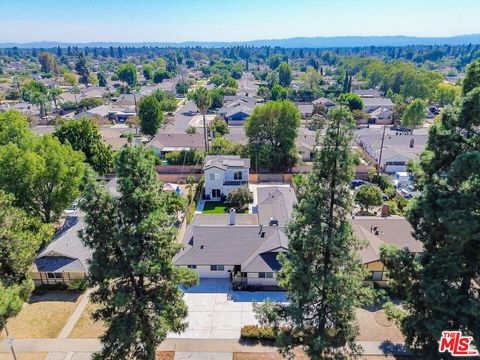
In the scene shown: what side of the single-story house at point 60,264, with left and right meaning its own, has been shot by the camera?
front

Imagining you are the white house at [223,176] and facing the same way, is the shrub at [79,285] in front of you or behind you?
in front

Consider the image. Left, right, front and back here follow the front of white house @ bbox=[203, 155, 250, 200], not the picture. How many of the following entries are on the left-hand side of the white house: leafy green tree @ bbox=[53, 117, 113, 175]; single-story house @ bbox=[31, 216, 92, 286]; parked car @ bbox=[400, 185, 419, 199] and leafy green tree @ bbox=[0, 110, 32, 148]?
1

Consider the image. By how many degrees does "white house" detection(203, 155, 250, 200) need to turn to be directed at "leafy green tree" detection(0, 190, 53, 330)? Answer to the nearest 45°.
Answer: approximately 45° to its right

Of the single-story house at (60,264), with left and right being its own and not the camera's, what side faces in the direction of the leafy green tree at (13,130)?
back

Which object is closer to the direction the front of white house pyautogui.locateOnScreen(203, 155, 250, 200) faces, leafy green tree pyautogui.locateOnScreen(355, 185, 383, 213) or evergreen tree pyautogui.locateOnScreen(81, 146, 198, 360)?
the evergreen tree

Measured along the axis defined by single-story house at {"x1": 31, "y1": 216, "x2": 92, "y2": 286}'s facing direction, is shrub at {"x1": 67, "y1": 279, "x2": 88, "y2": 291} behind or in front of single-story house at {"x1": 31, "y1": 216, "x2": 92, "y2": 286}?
in front

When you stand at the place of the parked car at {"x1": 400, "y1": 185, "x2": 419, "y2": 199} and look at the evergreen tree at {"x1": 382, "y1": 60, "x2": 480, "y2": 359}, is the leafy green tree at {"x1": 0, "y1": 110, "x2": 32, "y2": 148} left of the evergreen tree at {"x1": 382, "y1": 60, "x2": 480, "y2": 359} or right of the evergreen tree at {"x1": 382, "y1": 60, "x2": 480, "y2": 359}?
right

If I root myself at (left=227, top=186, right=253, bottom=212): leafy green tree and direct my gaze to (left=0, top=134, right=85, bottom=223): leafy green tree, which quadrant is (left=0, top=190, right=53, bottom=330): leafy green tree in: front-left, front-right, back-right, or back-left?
front-left

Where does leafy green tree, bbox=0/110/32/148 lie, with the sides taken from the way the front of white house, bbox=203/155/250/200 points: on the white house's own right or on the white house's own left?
on the white house's own right

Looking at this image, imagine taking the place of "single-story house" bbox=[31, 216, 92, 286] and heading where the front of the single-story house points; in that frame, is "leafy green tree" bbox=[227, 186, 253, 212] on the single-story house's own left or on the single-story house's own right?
on the single-story house's own left

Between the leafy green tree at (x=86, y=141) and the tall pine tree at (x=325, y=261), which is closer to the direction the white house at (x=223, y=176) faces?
the tall pine tree

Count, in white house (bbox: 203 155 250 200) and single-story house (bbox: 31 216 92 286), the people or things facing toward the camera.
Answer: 2

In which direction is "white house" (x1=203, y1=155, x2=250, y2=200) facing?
toward the camera

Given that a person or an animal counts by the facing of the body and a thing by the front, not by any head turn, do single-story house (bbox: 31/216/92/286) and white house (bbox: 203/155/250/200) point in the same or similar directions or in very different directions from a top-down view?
same or similar directions

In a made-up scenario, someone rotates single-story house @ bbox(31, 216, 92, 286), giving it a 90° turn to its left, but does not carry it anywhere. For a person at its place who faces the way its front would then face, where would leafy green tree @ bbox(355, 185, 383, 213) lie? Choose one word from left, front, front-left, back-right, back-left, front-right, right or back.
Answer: front

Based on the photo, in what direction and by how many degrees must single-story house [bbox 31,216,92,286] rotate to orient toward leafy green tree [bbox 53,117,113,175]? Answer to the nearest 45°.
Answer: approximately 180°
